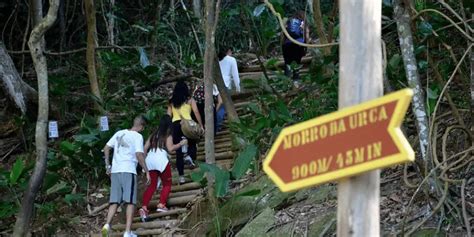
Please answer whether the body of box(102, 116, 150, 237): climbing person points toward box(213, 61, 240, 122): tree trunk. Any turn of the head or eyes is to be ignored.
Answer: yes

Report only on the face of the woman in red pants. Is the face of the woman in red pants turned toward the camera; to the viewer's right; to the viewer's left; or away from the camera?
away from the camera

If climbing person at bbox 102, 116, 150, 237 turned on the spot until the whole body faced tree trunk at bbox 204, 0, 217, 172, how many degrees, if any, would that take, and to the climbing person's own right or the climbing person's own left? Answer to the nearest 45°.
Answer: approximately 45° to the climbing person's own right

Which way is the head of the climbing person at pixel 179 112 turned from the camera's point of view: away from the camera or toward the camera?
away from the camera

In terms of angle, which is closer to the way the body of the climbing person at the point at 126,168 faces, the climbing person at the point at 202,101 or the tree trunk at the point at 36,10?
the climbing person

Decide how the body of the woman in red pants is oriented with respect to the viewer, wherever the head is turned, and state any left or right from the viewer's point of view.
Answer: facing away from the viewer and to the right of the viewer

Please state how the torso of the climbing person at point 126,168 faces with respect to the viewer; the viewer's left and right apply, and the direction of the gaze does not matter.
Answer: facing away from the viewer and to the right of the viewer

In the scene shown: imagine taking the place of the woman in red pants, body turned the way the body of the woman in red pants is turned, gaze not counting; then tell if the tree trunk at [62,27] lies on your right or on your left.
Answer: on your left

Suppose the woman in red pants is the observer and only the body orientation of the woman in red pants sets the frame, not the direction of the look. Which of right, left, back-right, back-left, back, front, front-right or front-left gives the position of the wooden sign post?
back-right

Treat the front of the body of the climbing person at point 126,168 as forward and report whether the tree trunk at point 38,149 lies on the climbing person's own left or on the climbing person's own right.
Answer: on the climbing person's own left

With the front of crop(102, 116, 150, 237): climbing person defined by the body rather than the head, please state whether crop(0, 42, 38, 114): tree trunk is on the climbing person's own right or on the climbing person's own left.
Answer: on the climbing person's own left

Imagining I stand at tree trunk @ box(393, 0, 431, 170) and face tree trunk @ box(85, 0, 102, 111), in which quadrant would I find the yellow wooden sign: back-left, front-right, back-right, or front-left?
back-left
